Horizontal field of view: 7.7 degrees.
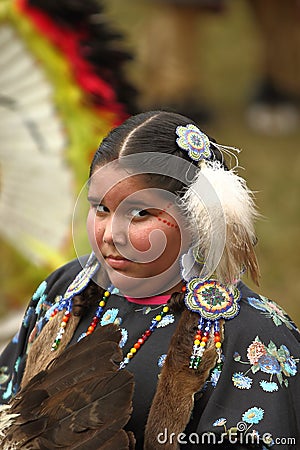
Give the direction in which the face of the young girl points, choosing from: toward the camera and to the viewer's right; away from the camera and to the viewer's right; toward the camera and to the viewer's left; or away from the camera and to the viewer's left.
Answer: toward the camera and to the viewer's left

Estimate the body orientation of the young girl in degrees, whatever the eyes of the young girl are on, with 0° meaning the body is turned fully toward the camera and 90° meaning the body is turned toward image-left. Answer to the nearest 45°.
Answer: approximately 45°
